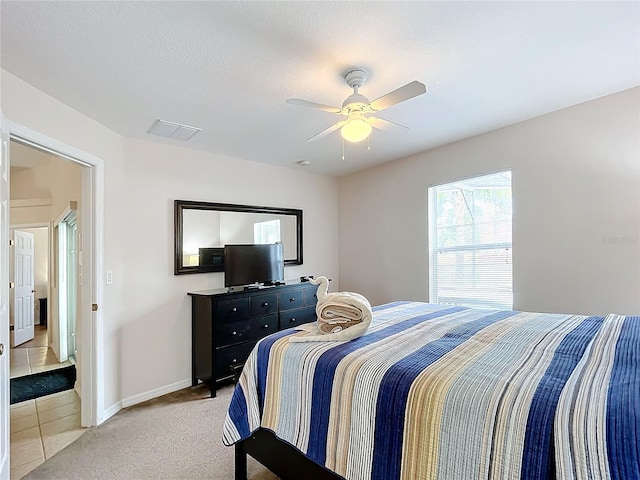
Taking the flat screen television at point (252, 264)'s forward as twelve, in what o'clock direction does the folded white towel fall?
The folded white towel is roughly at 1 o'clock from the flat screen television.

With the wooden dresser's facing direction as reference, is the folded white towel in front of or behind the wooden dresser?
in front

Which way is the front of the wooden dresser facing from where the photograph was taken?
facing the viewer and to the right of the viewer

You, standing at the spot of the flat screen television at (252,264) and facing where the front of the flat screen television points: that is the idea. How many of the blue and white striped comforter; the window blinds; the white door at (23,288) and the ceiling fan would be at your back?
1

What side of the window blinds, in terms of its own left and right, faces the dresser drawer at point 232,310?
front

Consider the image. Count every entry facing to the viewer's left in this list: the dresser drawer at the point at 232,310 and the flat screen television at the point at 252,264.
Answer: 0

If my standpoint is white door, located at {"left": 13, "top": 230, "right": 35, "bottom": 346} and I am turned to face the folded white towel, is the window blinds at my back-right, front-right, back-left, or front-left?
front-left

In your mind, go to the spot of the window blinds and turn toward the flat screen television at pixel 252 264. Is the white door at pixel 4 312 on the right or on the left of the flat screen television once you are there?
left

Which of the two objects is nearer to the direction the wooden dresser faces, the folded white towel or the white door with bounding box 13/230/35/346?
the folded white towel

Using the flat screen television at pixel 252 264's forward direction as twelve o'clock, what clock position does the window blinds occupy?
The window blinds is roughly at 11 o'clock from the flat screen television.

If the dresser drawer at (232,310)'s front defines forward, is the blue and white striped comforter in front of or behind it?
in front

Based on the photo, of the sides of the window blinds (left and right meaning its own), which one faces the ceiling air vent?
front

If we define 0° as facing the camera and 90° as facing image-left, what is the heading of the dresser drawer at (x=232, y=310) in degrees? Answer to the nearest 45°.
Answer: approximately 315°

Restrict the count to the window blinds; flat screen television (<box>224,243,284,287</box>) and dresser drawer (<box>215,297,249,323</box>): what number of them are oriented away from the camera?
0

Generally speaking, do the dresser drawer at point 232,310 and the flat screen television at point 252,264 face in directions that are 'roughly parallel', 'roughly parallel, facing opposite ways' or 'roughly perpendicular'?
roughly parallel
